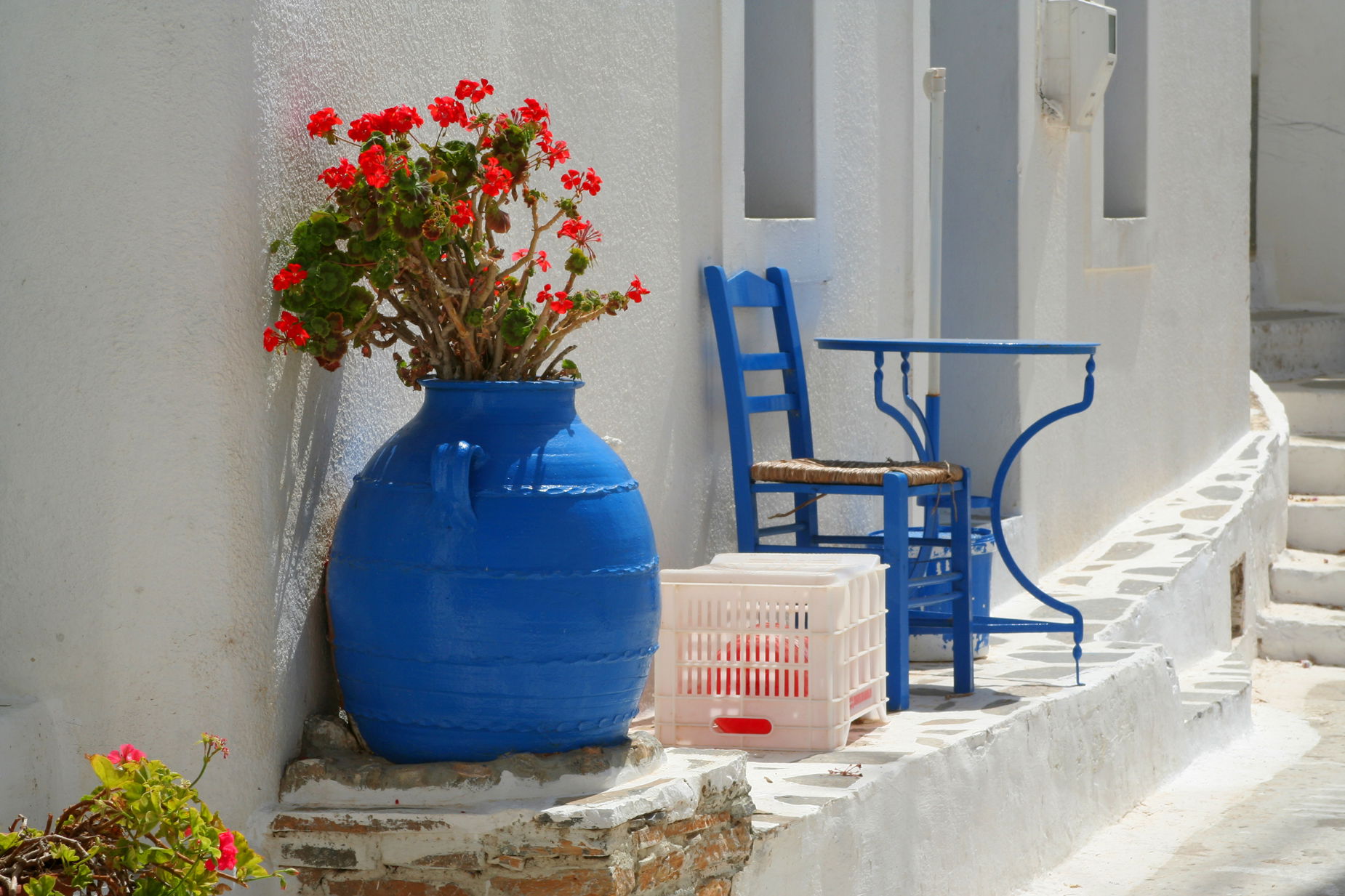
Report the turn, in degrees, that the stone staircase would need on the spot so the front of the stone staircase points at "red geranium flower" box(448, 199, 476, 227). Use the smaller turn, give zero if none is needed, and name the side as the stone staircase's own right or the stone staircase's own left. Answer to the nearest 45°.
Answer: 0° — it already faces it

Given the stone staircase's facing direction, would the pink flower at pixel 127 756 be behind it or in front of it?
in front

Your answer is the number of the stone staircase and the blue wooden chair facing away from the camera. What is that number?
0

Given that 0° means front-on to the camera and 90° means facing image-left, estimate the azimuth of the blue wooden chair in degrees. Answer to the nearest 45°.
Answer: approximately 315°

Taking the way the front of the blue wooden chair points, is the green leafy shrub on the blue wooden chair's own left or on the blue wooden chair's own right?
on the blue wooden chair's own right

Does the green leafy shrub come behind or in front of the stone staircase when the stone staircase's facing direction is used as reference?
in front
